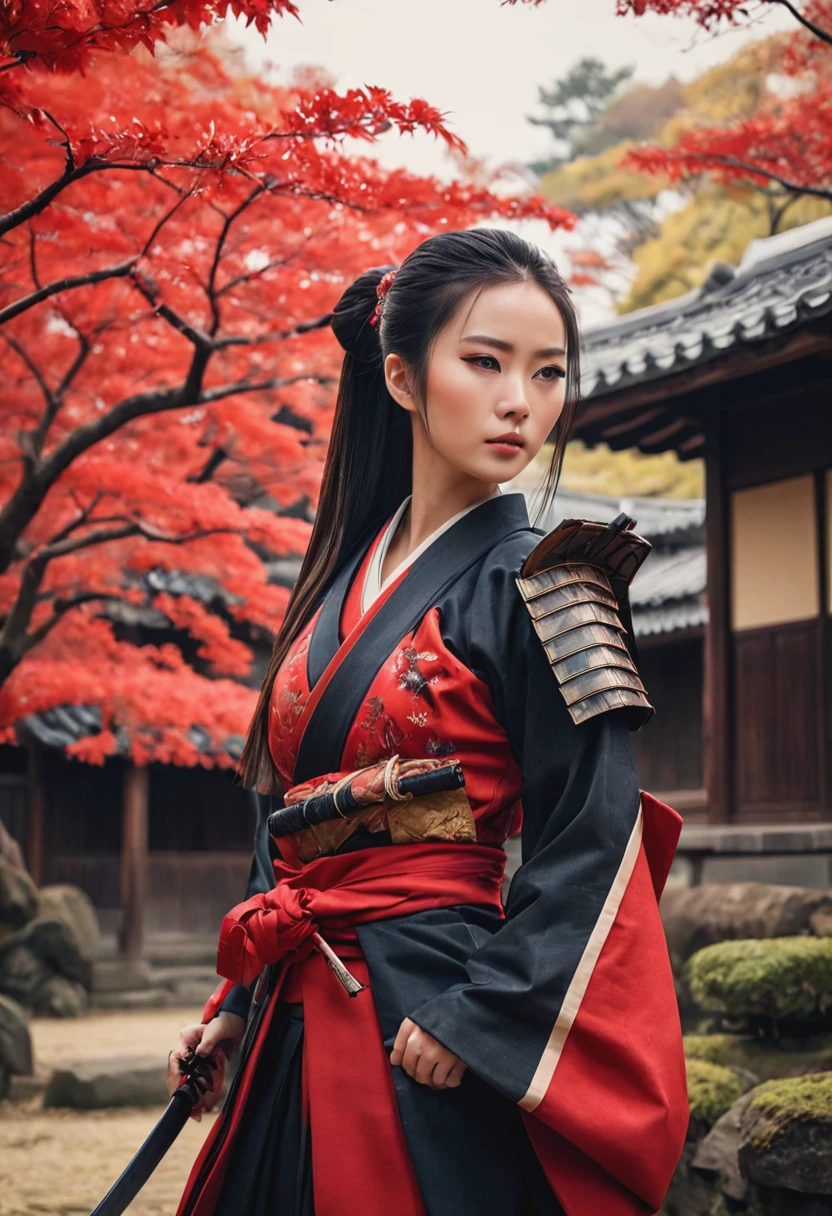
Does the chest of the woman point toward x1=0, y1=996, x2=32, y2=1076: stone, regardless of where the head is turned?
no

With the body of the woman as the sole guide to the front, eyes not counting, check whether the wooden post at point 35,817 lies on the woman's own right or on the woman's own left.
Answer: on the woman's own right

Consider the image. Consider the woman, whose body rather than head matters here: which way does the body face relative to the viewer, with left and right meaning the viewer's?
facing the viewer and to the left of the viewer

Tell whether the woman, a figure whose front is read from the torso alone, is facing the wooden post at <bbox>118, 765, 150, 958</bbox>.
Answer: no

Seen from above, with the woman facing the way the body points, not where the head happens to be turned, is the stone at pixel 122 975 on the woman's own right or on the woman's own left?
on the woman's own right

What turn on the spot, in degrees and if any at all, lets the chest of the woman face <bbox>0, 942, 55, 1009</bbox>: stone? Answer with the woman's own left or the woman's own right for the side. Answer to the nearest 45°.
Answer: approximately 135° to the woman's own right

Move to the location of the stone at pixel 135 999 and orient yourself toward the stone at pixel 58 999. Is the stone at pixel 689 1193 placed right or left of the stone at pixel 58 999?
left

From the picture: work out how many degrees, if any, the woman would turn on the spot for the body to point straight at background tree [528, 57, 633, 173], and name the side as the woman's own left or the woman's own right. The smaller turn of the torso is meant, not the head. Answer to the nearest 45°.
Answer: approximately 135° to the woman's own right

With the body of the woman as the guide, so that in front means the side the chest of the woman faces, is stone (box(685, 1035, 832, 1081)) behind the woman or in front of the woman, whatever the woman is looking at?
behind

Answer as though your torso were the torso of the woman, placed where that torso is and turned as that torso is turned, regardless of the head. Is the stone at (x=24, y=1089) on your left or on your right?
on your right

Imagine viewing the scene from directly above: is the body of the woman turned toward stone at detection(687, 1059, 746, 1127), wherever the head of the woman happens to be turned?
no

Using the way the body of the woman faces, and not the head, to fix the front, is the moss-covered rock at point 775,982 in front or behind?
behind
